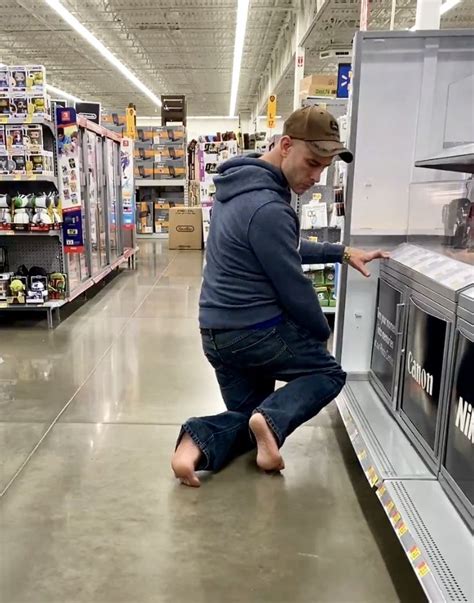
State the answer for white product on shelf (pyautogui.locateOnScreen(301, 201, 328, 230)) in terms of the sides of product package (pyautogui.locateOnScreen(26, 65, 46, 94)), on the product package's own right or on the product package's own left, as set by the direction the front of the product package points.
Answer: on the product package's own left

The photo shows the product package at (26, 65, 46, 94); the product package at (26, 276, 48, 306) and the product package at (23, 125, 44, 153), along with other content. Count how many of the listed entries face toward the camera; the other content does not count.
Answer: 3

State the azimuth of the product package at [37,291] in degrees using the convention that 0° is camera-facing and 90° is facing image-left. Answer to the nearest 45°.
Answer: approximately 0°
